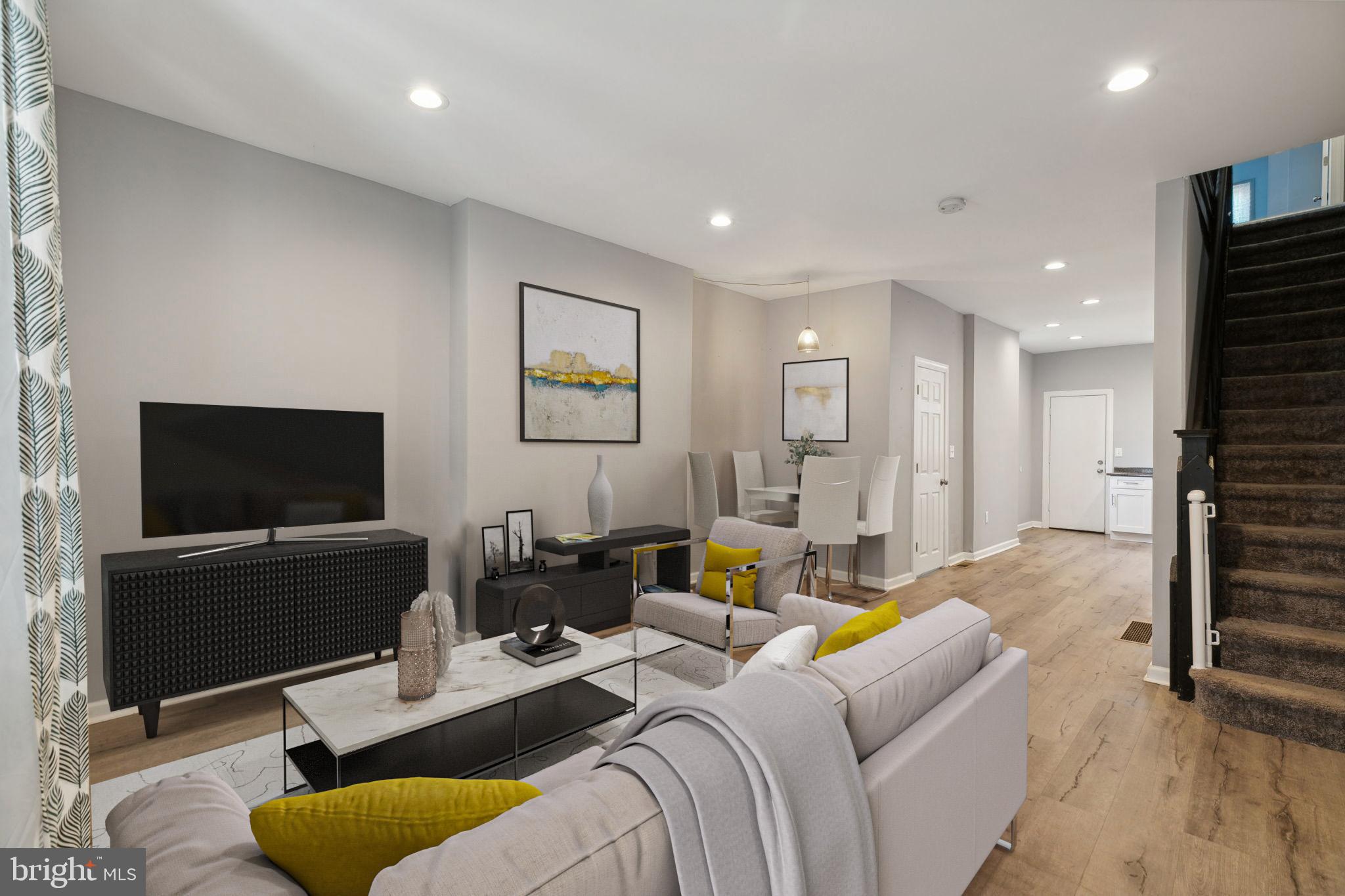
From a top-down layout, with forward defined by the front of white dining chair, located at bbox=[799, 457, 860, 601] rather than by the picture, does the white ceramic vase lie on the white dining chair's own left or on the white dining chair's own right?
on the white dining chair's own left

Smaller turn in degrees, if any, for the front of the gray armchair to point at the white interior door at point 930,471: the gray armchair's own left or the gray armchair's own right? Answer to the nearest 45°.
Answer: approximately 180°

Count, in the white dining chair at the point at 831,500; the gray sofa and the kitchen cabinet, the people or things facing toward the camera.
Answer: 1

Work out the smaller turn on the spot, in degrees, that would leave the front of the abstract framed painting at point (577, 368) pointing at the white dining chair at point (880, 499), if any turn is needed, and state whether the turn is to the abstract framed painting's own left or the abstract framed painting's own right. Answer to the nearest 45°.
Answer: approximately 45° to the abstract framed painting's own left

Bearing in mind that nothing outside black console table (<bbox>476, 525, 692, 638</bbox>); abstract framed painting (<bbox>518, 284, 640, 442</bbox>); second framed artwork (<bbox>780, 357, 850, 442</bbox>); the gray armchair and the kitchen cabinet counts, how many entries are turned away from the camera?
0

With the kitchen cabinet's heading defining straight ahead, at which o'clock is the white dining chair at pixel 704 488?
The white dining chair is roughly at 1 o'clock from the kitchen cabinet.

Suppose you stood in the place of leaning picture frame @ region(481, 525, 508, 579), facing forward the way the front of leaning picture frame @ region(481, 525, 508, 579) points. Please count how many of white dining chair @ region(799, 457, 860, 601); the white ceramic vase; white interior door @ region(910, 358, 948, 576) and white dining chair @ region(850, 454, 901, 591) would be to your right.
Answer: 0

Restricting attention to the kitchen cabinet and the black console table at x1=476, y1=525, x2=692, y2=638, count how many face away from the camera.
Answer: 0

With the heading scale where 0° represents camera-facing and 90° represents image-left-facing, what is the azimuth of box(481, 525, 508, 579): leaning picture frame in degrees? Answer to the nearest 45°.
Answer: approximately 315°

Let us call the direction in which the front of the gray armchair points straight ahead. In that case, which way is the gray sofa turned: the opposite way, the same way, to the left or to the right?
to the right

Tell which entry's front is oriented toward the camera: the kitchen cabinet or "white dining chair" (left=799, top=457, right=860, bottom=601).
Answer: the kitchen cabinet

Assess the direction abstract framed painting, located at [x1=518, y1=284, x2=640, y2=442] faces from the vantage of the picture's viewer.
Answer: facing the viewer and to the right of the viewer

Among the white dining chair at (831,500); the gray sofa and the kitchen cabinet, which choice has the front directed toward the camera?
the kitchen cabinet

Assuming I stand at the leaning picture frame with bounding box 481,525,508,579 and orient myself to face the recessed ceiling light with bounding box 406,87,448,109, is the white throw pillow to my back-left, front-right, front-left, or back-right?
front-left

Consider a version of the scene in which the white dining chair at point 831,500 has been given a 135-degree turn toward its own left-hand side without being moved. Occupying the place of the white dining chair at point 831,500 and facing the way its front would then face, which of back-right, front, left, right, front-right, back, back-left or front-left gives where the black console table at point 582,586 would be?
front

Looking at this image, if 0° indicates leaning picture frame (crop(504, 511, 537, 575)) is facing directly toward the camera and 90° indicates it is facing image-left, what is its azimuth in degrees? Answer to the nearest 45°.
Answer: approximately 315°

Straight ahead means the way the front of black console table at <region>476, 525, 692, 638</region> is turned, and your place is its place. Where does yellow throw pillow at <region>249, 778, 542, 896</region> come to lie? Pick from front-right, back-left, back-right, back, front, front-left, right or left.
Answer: front-right

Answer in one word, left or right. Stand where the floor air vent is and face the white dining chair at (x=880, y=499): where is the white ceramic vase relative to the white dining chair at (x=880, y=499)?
left
